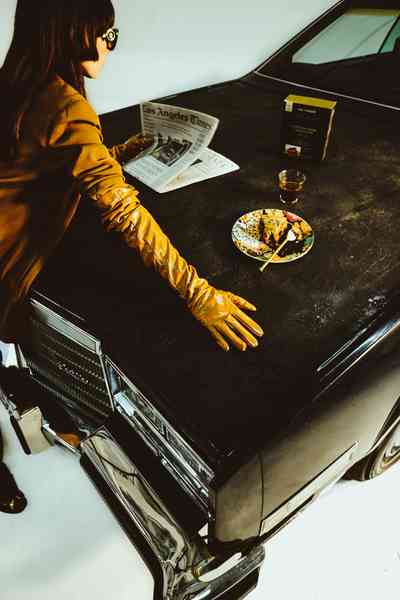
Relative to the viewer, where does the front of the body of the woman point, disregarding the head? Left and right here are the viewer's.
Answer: facing away from the viewer and to the right of the viewer

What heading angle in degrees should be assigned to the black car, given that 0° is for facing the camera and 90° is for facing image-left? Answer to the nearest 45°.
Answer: approximately 45°

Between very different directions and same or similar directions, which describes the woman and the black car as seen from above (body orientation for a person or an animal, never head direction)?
very different directions

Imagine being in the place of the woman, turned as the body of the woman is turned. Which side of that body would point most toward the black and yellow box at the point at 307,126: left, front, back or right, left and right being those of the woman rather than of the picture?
front

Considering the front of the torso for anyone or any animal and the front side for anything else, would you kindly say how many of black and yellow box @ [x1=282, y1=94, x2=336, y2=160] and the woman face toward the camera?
1
